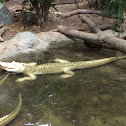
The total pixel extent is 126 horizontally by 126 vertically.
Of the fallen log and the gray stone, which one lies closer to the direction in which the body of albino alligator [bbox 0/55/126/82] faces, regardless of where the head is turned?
the gray stone

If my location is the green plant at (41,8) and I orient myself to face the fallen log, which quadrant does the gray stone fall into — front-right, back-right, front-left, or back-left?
back-right

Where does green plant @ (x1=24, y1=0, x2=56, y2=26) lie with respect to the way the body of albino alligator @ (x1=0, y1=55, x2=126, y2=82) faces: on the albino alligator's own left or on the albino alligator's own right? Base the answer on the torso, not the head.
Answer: on the albino alligator's own right

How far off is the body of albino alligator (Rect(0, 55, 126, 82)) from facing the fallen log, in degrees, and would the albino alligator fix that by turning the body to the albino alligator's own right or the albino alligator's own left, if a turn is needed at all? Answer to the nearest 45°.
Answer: approximately 135° to the albino alligator's own right

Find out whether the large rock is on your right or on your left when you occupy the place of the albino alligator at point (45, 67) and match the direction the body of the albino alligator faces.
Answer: on your right

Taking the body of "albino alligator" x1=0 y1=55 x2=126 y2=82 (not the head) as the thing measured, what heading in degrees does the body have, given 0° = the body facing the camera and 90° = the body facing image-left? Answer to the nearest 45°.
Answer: approximately 90°

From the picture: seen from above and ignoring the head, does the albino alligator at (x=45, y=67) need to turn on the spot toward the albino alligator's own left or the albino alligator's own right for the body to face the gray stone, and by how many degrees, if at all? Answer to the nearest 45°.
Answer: approximately 45° to the albino alligator's own right
